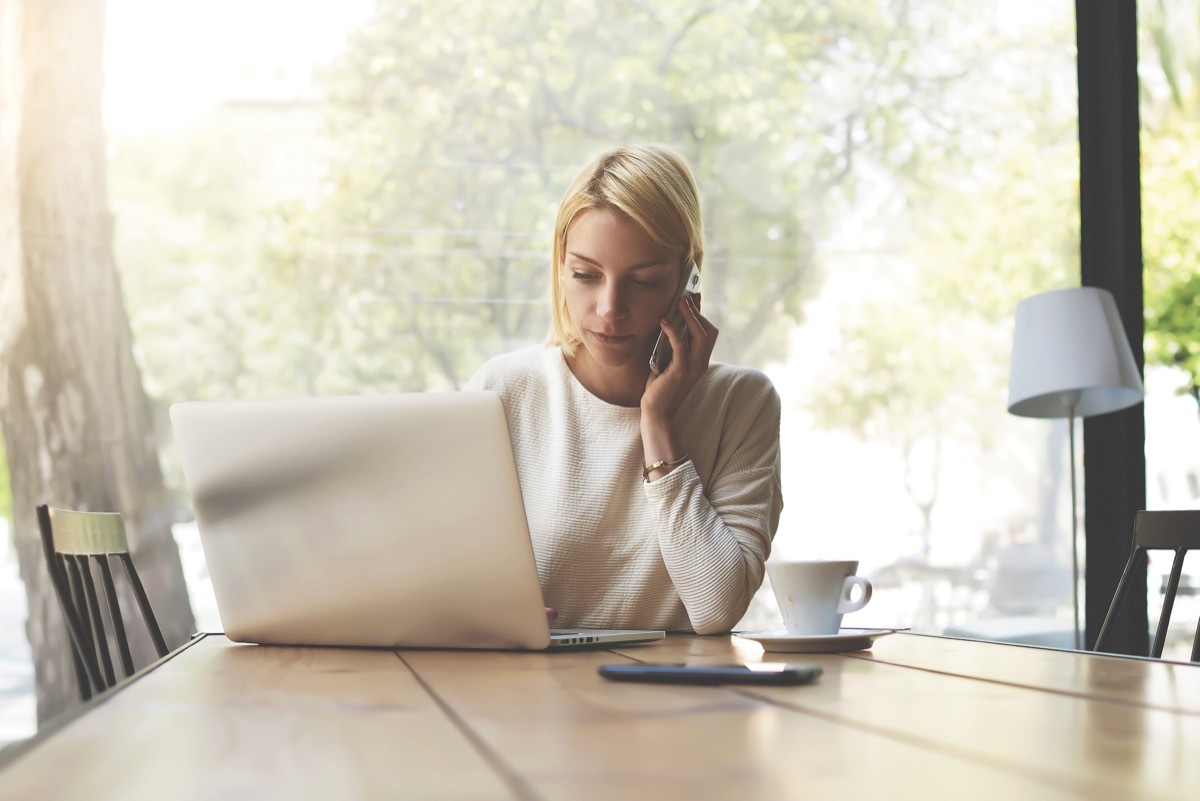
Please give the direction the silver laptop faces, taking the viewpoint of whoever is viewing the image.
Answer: facing away from the viewer and to the right of the viewer

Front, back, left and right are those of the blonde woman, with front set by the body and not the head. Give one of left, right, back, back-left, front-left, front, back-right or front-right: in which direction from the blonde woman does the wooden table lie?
front

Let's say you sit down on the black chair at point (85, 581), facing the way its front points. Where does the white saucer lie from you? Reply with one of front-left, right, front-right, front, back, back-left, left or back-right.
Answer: front

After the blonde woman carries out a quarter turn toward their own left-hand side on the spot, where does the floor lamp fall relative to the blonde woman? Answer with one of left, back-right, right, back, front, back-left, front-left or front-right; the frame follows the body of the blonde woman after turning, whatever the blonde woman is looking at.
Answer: front-left

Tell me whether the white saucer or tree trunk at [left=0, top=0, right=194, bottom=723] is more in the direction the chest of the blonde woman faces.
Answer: the white saucer

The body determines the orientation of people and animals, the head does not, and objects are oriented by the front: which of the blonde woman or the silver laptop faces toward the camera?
the blonde woman

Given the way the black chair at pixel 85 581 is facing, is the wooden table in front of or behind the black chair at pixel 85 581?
in front

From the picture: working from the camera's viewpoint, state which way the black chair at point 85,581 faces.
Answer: facing the viewer and to the right of the viewer

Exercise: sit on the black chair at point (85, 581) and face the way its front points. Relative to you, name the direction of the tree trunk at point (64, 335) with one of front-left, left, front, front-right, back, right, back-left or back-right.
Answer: back-left

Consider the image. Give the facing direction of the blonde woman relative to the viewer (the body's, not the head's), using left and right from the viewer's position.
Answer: facing the viewer

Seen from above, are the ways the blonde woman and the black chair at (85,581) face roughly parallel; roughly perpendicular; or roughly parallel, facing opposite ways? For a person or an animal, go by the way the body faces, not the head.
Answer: roughly perpendicular

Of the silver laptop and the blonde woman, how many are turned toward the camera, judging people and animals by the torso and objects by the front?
1

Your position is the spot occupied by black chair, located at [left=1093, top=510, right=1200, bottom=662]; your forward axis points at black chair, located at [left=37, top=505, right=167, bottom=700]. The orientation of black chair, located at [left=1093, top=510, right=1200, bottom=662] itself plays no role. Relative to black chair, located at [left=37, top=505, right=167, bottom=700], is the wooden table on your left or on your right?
left

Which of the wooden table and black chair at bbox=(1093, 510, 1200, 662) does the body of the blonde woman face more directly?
the wooden table

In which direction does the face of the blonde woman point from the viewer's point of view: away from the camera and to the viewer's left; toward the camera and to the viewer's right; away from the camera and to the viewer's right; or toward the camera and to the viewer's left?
toward the camera and to the viewer's left

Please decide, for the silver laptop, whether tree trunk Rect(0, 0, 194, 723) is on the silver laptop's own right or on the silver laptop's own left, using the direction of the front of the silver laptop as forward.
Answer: on the silver laptop's own left

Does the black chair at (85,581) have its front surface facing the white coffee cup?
yes
